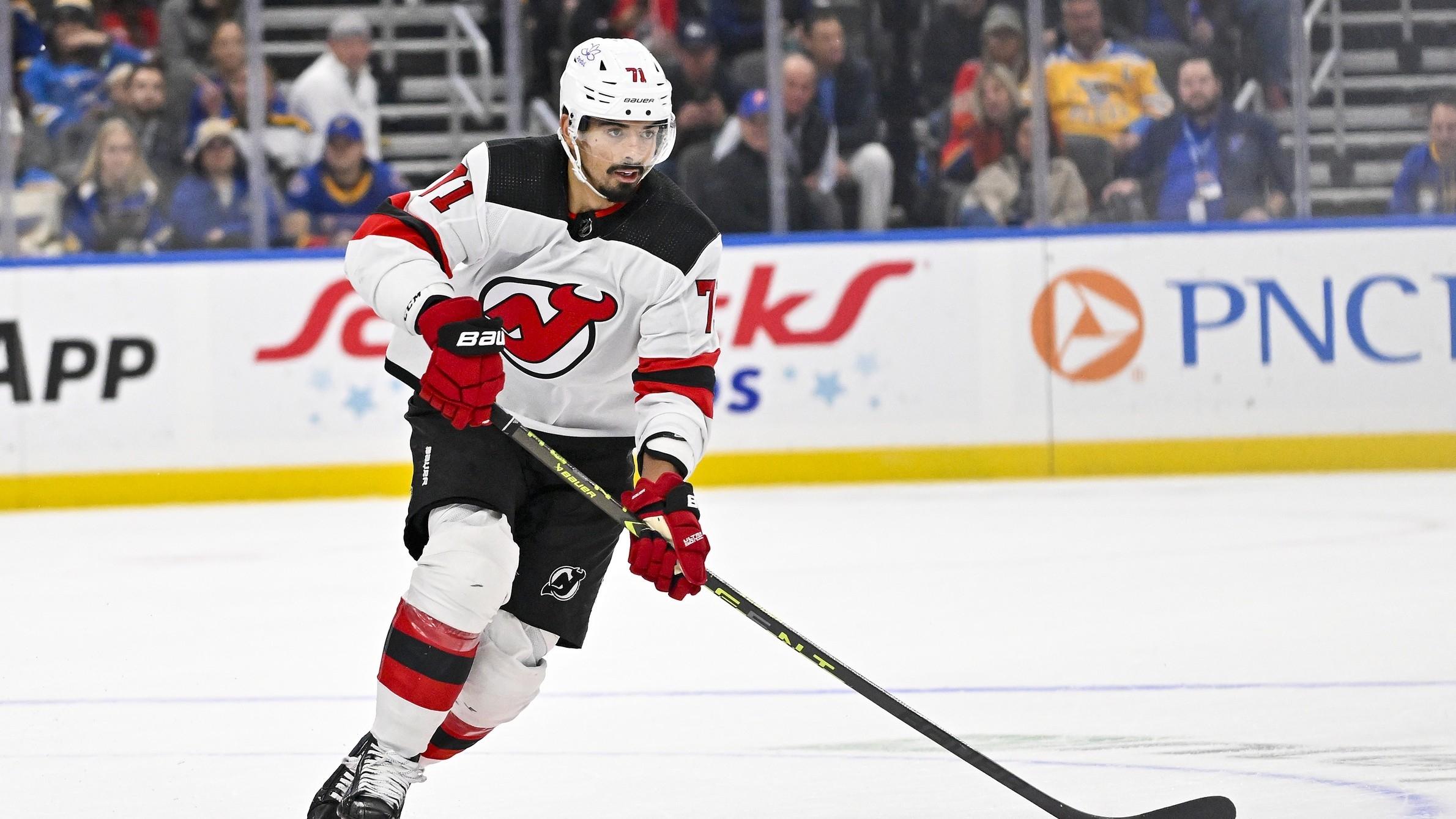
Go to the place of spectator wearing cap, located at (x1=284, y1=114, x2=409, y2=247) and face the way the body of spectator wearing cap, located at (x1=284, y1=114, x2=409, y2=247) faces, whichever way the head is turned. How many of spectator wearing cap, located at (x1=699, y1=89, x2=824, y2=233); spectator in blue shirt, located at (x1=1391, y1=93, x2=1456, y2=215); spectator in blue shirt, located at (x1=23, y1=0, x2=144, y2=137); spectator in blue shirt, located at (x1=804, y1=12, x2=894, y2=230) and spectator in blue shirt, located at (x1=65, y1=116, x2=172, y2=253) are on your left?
3

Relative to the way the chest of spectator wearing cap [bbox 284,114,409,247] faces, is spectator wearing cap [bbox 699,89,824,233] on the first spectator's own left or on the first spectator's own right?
on the first spectator's own left

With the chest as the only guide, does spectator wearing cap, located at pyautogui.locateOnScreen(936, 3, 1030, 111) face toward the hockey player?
yes

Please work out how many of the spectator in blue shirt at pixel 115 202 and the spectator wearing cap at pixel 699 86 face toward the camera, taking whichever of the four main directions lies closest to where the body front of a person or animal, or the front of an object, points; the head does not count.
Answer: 2

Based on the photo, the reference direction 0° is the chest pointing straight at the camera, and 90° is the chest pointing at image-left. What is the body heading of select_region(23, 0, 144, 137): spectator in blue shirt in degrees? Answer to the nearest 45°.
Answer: approximately 315°

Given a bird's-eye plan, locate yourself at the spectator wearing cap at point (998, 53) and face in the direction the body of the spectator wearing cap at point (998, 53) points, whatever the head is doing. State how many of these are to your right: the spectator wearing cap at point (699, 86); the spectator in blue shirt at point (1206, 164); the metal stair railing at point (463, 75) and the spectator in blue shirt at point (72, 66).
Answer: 3
